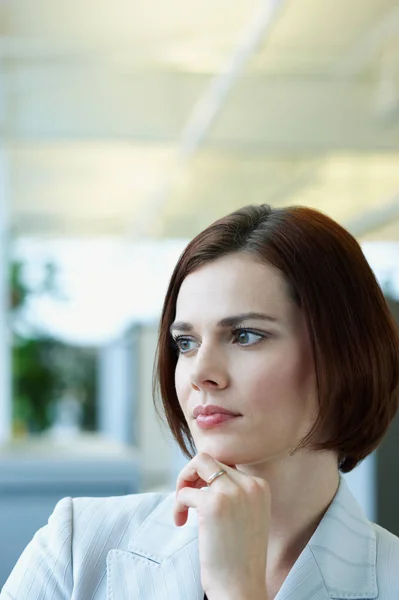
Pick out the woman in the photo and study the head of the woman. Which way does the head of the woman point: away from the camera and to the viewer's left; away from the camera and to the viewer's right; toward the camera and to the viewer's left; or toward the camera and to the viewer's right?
toward the camera and to the viewer's left

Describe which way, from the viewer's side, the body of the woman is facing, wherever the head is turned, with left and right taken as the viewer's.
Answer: facing the viewer and to the left of the viewer

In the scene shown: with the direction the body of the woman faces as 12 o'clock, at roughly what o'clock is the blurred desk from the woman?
The blurred desk is roughly at 4 o'clock from the woman.
